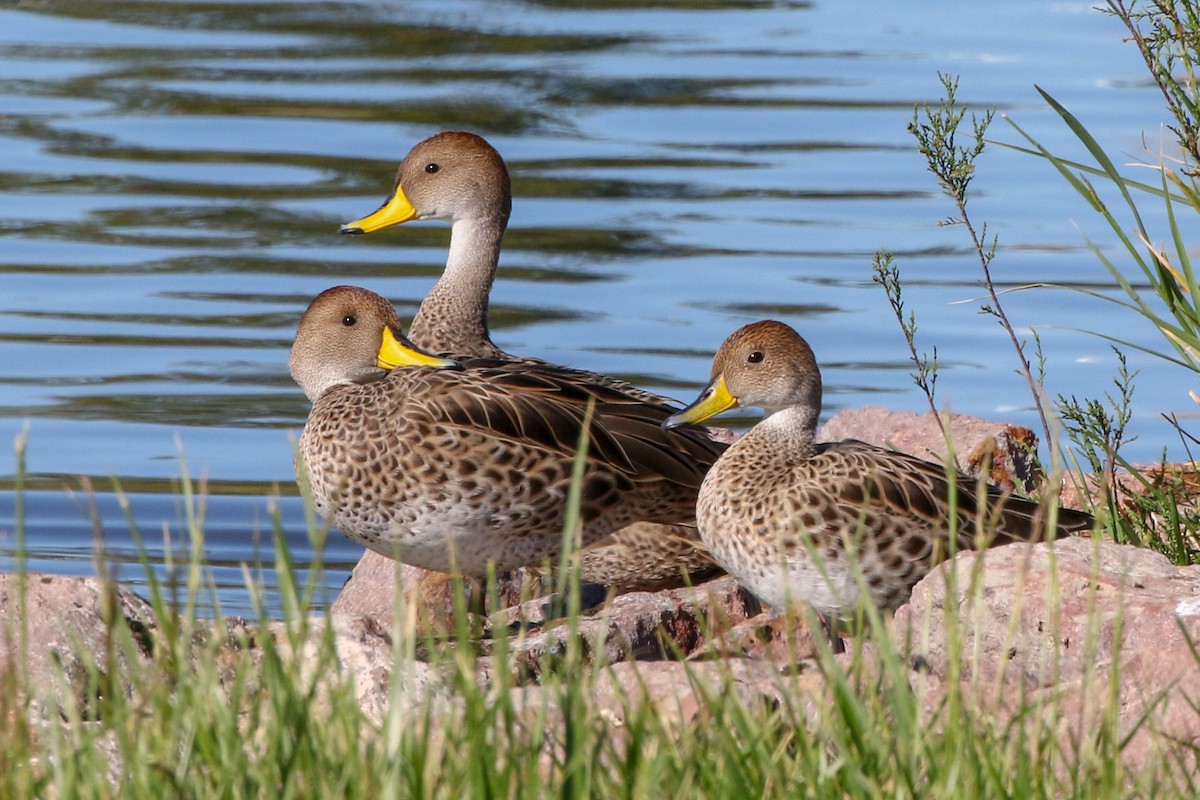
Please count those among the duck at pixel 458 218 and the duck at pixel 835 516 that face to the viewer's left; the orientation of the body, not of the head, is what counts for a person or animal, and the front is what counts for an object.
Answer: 2

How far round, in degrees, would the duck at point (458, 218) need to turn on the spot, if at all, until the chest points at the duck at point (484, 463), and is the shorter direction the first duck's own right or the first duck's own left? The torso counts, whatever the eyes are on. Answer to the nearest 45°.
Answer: approximately 90° to the first duck's own left

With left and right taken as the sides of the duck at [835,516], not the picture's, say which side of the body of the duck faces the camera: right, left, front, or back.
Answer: left

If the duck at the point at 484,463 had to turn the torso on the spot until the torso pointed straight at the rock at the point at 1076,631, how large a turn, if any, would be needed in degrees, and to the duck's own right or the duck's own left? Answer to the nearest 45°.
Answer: approximately 135° to the duck's own left

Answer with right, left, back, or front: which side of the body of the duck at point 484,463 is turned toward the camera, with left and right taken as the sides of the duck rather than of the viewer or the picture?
left

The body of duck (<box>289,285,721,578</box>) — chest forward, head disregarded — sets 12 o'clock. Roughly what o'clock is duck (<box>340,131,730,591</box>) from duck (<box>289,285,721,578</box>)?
duck (<box>340,131,730,591</box>) is roughly at 3 o'clock from duck (<box>289,285,721,578</box>).

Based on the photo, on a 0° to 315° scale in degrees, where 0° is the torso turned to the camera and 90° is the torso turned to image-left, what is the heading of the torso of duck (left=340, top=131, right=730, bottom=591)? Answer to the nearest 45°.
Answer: approximately 90°

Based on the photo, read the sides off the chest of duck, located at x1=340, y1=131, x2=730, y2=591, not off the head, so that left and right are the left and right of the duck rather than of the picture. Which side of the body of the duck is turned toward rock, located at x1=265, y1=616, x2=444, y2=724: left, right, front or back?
left
